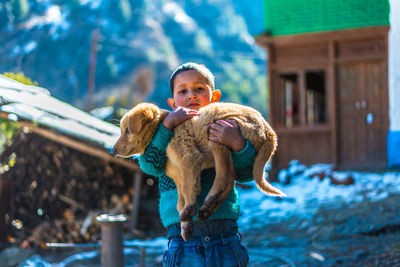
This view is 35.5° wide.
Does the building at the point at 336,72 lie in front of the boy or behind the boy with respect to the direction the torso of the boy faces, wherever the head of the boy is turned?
behind

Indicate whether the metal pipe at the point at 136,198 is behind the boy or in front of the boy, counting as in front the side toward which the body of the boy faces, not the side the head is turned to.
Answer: behind

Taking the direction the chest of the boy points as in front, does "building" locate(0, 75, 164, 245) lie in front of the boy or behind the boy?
behind

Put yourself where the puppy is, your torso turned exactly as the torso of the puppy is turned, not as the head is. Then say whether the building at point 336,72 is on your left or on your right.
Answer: on your right

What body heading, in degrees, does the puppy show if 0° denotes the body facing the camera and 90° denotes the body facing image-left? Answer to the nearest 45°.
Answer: approximately 90°

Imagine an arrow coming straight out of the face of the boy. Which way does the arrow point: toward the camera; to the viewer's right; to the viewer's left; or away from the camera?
toward the camera

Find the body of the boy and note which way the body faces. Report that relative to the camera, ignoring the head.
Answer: toward the camera

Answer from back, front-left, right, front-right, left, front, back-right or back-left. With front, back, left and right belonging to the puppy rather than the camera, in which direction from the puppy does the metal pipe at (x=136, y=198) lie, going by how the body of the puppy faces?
right
